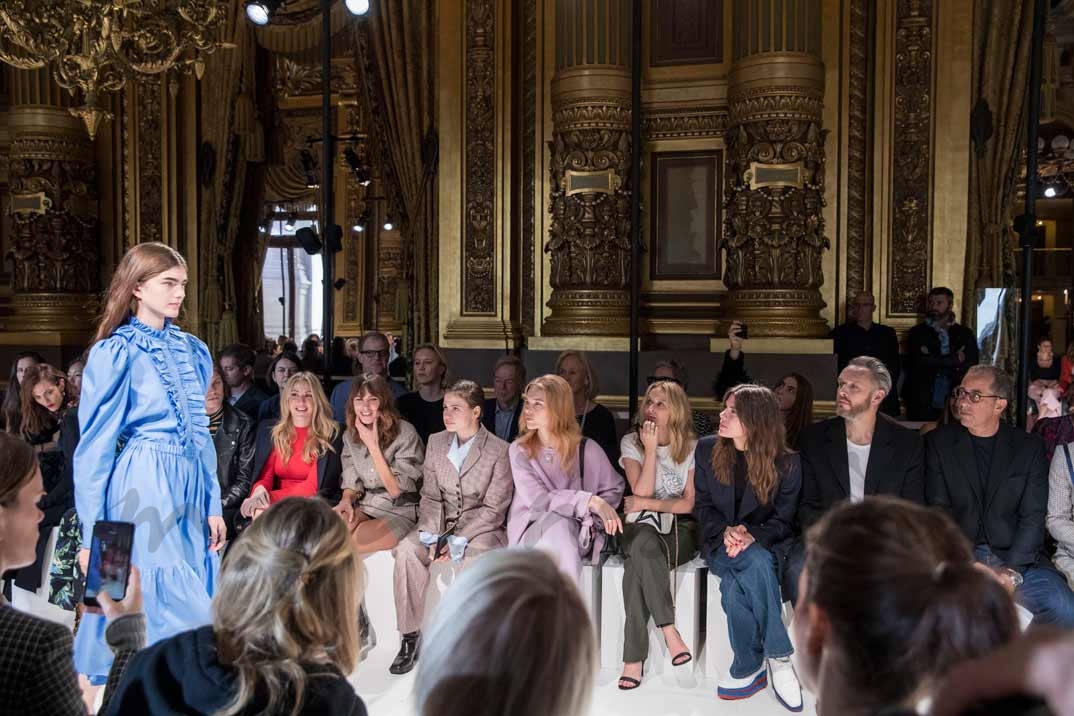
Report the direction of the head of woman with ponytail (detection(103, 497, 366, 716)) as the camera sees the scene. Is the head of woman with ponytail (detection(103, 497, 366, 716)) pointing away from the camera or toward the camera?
away from the camera

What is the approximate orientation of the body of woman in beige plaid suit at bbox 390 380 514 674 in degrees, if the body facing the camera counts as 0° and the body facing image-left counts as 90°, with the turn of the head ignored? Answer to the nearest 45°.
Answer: approximately 45°

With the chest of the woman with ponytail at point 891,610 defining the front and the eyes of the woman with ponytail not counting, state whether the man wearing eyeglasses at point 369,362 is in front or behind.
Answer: in front

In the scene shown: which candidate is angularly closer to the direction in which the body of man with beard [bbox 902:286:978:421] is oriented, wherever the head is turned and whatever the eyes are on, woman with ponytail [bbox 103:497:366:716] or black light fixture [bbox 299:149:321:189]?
the woman with ponytail

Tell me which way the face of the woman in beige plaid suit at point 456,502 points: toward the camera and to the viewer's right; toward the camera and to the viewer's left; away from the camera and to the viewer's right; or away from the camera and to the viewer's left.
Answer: toward the camera and to the viewer's left

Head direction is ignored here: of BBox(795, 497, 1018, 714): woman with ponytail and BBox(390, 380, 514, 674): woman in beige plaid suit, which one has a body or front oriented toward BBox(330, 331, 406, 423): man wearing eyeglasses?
the woman with ponytail

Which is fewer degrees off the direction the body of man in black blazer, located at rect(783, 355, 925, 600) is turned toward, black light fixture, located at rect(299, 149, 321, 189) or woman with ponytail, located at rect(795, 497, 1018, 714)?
the woman with ponytail

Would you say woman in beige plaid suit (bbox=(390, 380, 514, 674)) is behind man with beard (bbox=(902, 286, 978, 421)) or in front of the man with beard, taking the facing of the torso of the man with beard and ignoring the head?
in front

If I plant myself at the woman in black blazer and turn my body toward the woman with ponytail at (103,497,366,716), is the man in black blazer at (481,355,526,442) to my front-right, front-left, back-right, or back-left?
back-right

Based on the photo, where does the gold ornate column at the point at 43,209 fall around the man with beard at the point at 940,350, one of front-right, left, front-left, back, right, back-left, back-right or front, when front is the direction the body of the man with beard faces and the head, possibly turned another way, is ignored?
right

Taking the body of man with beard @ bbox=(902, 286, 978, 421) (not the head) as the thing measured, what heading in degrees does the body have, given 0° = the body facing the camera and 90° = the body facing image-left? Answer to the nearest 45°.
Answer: approximately 0°
